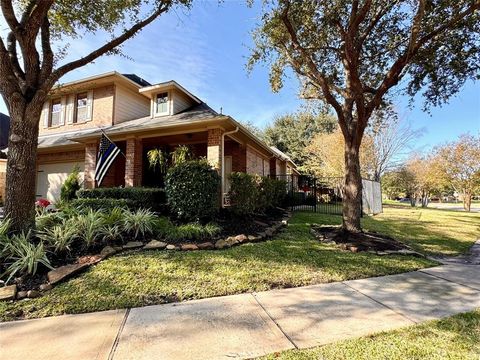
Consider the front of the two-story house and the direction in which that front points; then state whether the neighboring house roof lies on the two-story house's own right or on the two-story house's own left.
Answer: on the two-story house's own right

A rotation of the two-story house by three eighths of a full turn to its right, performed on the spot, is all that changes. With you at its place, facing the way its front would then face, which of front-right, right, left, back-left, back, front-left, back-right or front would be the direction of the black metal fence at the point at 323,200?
right
